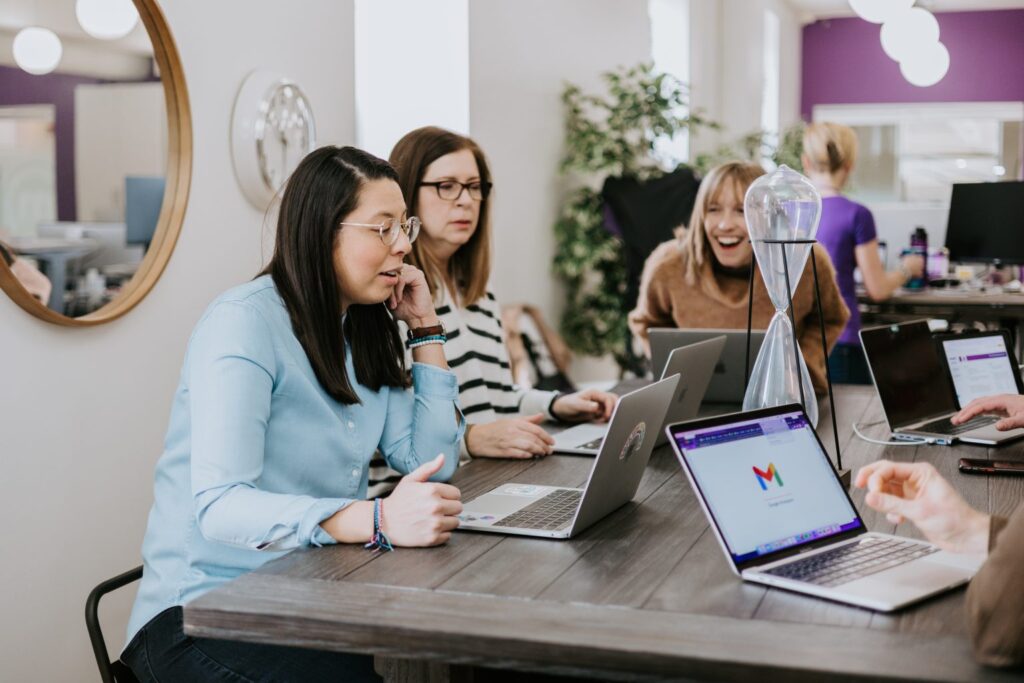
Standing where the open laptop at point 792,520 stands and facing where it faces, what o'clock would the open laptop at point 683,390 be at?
the open laptop at point 683,390 is roughly at 7 o'clock from the open laptop at point 792,520.

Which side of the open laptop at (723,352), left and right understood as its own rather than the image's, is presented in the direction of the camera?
back

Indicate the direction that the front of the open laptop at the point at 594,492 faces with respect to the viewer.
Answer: facing away from the viewer and to the left of the viewer

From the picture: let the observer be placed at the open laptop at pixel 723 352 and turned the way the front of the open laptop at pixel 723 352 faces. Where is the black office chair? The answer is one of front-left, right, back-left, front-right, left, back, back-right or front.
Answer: back-left

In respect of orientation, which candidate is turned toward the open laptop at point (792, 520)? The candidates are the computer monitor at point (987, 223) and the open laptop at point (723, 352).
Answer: the computer monitor

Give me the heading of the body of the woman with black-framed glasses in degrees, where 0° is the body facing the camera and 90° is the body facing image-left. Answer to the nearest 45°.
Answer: approximately 315°

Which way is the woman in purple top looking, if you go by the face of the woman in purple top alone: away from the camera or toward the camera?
away from the camera

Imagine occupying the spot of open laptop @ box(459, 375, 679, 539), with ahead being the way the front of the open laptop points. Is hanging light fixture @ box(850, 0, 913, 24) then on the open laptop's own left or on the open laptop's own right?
on the open laptop's own right

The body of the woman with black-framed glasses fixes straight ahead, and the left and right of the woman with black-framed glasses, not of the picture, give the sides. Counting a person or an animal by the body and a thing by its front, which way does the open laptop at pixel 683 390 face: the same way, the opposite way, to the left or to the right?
the opposite way

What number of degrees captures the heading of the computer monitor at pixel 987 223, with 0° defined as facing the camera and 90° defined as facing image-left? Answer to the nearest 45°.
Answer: approximately 0°
